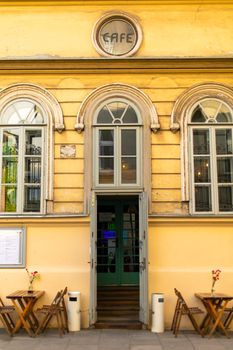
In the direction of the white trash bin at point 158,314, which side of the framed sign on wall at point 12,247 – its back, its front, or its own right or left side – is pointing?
left

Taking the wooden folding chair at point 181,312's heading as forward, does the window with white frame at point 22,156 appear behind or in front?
behind

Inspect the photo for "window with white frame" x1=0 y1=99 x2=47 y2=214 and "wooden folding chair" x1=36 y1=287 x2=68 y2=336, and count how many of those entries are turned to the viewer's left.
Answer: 1

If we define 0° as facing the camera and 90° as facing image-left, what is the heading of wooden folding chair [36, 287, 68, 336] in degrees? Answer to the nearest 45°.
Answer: approximately 90°

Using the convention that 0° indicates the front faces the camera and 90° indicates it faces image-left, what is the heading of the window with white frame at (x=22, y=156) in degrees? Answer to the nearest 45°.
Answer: approximately 0°

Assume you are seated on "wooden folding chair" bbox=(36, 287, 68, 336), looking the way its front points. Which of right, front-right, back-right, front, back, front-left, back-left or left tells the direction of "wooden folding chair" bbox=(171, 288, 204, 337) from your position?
back

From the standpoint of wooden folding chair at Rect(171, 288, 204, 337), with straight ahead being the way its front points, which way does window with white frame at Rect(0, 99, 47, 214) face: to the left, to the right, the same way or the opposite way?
to the right

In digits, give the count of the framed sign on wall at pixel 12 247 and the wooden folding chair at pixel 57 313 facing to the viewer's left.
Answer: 1

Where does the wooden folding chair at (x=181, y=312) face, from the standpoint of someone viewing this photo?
facing to the right of the viewer

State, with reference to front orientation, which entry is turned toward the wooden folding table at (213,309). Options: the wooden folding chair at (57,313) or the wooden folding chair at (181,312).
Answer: the wooden folding chair at (181,312)

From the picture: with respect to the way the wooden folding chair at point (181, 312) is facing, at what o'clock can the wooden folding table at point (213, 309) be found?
The wooden folding table is roughly at 12 o'clock from the wooden folding chair.

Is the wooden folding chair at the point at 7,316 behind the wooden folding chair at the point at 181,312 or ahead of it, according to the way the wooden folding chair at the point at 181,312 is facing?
behind
